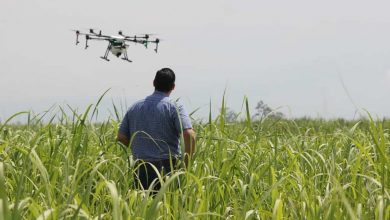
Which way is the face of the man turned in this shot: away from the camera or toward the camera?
away from the camera

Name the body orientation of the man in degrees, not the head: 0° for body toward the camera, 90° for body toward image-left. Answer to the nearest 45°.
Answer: approximately 180°
